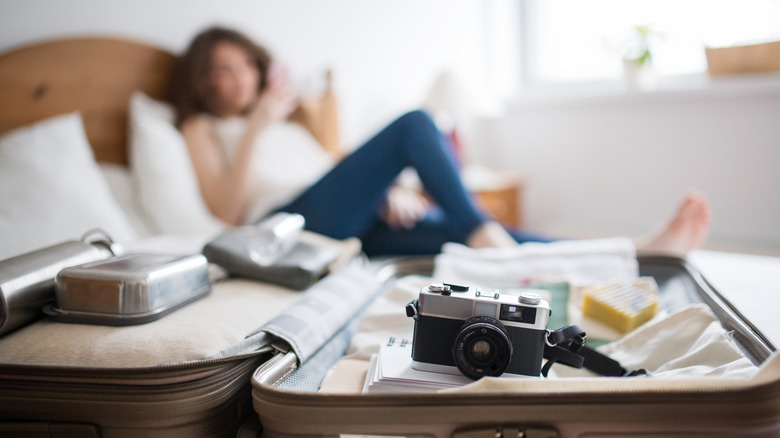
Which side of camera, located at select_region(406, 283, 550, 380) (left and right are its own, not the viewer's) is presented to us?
front

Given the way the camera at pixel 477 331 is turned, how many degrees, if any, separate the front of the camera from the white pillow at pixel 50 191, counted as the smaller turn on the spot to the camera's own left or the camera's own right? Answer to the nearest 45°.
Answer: approximately 135° to the camera's own right

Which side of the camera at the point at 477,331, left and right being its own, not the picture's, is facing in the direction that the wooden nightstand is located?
back

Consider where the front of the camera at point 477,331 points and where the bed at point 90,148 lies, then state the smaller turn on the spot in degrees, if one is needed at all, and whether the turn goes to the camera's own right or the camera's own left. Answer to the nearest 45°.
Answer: approximately 135° to the camera's own right

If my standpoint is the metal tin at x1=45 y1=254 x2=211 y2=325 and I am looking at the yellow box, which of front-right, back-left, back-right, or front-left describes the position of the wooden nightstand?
front-left

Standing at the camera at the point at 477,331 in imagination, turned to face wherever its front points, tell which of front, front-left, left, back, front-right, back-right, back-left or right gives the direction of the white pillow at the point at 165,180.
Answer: back-right

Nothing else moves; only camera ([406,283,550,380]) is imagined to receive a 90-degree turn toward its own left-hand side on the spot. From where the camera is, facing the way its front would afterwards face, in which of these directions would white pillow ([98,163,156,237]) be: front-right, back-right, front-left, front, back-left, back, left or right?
back-left
